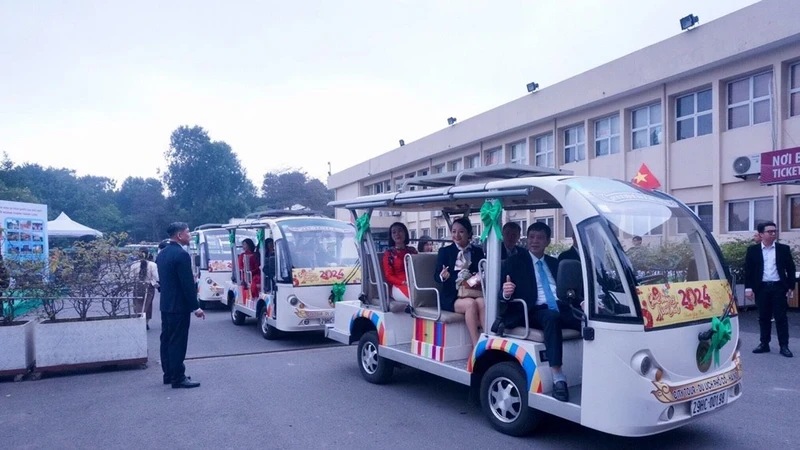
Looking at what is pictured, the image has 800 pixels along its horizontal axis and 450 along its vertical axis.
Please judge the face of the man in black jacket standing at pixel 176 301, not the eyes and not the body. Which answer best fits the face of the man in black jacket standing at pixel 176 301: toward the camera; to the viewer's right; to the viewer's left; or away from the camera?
to the viewer's right

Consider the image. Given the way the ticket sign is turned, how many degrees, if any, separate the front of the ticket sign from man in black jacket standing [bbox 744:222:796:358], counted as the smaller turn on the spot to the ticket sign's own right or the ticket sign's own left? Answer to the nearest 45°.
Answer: approximately 45° to the ticket sign's own left

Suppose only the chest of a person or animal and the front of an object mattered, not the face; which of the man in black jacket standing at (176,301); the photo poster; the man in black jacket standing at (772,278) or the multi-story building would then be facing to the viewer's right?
the man in black jacket standing at (176,301)

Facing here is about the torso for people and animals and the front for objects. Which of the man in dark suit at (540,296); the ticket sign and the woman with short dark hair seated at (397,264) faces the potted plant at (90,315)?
the ticket sign

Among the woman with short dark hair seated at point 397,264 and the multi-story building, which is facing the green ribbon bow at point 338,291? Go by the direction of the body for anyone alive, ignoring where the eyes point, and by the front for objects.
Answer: the multi-story building

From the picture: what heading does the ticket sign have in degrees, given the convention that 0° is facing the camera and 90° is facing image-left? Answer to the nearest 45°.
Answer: approximately 45°

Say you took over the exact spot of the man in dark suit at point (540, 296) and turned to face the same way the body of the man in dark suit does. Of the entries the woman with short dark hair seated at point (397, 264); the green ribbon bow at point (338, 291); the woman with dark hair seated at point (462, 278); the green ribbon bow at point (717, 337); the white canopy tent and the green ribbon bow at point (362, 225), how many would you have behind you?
5

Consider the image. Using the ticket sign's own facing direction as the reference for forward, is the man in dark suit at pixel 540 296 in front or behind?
in front

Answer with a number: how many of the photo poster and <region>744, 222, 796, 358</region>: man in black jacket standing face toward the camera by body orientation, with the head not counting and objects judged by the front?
2

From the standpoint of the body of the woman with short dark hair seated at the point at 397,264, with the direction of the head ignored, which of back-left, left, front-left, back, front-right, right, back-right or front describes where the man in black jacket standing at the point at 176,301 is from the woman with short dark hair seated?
back-right

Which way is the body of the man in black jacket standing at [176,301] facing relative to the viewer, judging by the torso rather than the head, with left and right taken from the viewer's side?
facing to the right of the viewer

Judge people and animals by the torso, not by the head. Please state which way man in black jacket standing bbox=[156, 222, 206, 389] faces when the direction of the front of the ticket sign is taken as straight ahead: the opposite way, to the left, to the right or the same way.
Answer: the opposite way
